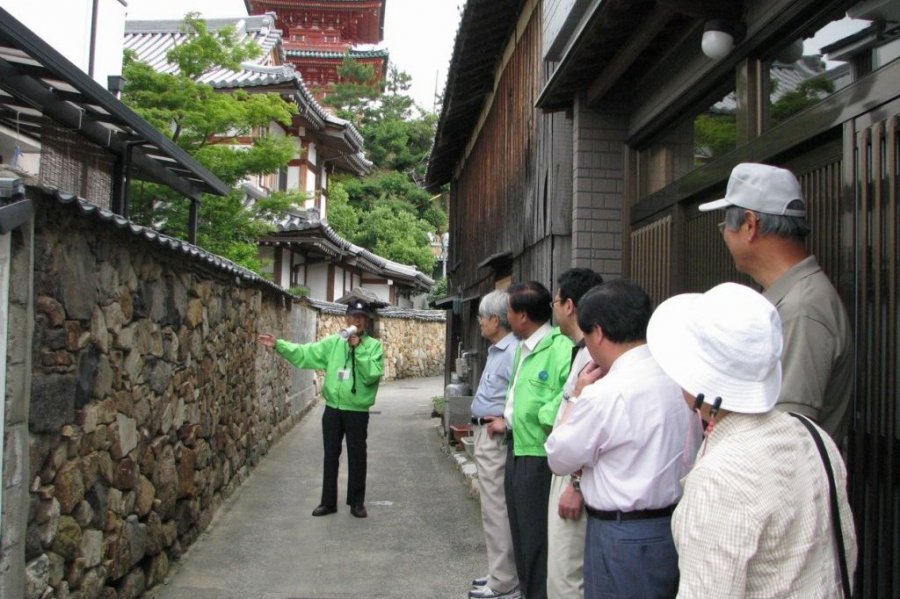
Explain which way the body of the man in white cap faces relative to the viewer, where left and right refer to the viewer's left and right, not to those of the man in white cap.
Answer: facing away from the viewer and to the left of the viewer

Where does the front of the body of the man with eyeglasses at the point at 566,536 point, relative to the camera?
to the viewer's left

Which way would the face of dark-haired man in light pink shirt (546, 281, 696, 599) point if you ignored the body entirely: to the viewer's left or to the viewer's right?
to the viewer's left

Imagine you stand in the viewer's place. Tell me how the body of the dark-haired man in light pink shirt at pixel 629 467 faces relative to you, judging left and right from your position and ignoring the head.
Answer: facing away from the viewer and to the left of the viewer

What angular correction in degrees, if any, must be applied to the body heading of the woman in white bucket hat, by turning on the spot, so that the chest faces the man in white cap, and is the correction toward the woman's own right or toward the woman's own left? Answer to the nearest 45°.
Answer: approximately 45° to the woman's own right

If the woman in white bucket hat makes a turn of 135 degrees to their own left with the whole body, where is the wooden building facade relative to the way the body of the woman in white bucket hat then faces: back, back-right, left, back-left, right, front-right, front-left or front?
back

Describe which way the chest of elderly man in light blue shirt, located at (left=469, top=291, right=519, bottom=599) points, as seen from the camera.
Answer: to the viewer's left

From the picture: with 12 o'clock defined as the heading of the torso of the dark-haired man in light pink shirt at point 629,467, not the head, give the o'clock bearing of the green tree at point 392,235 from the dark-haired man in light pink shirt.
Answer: The green tree is roughly at 1 o'clock from the dark-haired man in light pink shirt.

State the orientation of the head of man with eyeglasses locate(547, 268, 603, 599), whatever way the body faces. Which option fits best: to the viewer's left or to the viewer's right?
to the viewer's left

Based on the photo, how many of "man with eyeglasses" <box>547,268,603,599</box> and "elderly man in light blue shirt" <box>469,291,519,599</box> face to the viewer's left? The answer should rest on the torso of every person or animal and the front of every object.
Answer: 2

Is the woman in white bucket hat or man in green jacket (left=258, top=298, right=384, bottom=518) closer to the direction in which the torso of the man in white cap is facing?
the man in green jacket

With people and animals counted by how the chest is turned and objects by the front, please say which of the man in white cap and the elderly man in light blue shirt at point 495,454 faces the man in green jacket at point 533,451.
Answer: the man in white cap

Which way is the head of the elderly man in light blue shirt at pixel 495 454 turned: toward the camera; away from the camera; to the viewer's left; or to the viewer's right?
to the viewer's left
